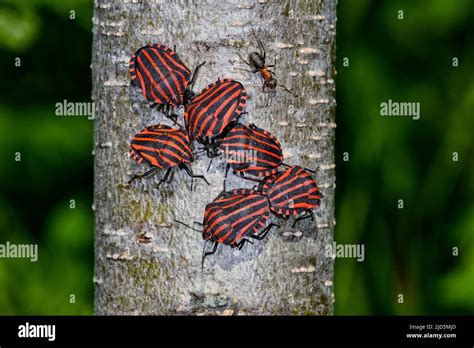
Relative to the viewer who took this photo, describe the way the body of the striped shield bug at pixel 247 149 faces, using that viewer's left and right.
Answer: facing to the left of the viewer
